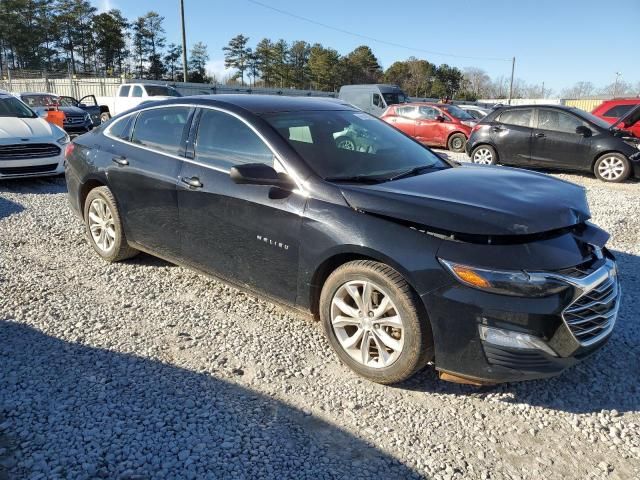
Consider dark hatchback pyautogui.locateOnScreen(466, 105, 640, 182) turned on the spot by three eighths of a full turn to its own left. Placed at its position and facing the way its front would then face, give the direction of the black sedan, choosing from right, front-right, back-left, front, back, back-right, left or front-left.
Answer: back-left

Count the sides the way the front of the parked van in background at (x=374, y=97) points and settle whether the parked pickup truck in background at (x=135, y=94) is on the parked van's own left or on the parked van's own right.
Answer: on the parked van's own right

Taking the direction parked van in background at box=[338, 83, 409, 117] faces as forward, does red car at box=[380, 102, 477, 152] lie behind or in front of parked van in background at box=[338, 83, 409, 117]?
in front

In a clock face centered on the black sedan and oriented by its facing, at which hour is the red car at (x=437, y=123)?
The red car is roughly at 8 o'clock from the black sedan.

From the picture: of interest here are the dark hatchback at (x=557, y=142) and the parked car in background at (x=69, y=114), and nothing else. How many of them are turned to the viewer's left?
0

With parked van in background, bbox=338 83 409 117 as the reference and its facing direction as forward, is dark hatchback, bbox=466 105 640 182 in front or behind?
in front

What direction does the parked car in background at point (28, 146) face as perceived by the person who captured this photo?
facing the viewer and to the right of the viewer

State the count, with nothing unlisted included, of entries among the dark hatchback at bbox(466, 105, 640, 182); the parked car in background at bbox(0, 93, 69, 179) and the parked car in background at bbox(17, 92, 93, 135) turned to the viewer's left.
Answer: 0

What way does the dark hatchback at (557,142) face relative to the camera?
to the viewer's right

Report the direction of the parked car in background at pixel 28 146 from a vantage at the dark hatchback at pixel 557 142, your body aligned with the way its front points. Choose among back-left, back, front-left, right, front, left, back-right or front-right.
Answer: back-right

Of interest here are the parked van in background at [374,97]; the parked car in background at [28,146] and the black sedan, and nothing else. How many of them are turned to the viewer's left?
0
